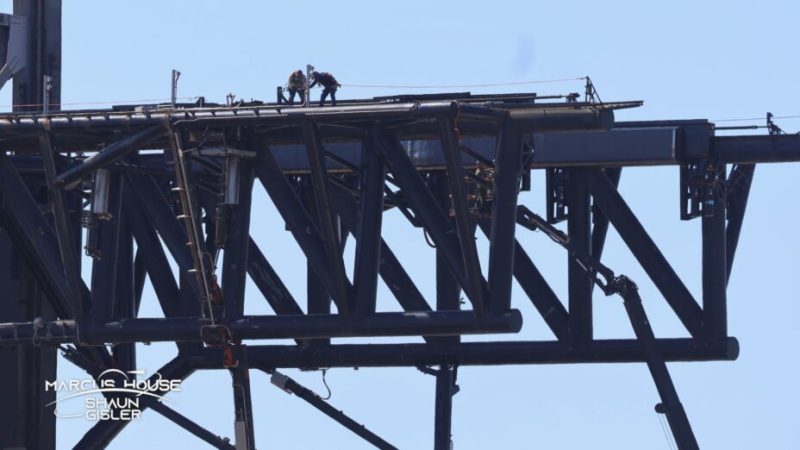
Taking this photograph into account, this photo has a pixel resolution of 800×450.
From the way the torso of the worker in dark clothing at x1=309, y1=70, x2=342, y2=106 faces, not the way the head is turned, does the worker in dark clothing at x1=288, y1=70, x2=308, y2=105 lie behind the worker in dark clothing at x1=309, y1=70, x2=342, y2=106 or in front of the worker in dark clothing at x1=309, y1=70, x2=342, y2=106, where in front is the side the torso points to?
in front

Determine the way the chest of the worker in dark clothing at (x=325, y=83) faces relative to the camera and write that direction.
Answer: to the viewer's left
